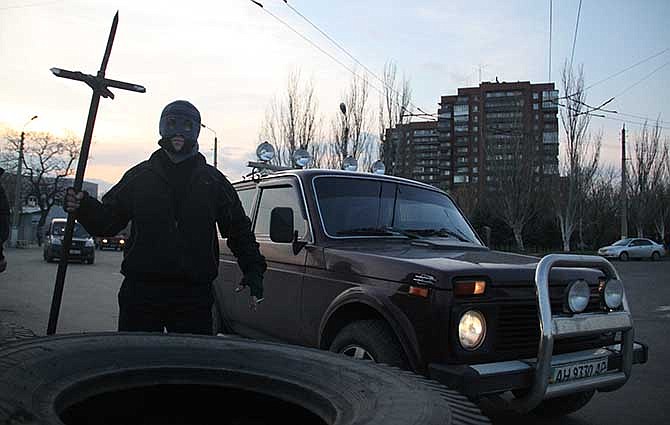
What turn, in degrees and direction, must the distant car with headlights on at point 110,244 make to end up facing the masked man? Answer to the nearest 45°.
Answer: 0° — it already faces them

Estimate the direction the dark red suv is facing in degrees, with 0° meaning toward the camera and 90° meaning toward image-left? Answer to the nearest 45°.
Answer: approximately 315°

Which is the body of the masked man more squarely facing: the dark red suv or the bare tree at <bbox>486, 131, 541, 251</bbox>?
the dark red suv

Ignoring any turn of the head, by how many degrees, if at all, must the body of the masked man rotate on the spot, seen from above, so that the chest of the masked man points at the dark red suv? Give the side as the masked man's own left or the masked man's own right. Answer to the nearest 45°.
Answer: approximately 90° to the masked man's own left

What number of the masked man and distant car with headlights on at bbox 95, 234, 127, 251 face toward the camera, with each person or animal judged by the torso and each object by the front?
2

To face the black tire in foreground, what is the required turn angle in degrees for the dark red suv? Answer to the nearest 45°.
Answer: approximately 90° to its right

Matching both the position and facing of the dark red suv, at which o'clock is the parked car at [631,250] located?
The parked car is roughly at 8 o'clock from the dark red suv.

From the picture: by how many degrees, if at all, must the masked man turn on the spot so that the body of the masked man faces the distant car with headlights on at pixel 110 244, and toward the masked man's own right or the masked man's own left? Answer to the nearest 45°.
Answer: approximately 180°

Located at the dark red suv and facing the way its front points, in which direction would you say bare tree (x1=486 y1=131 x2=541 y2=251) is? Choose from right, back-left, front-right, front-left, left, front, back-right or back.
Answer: back-left

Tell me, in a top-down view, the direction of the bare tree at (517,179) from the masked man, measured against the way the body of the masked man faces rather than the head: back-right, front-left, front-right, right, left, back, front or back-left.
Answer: back-left
